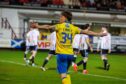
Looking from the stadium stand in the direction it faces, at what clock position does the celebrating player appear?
The celebrating player is roughly at 12 o'clock from the stadium stand.

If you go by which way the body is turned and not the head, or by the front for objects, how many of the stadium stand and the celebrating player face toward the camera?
1

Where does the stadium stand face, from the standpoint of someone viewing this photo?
facing the viewer

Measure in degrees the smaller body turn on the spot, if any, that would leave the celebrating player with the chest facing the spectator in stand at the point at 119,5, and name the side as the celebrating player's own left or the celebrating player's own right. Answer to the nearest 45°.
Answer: approximately 45° to the celebrating player's own right

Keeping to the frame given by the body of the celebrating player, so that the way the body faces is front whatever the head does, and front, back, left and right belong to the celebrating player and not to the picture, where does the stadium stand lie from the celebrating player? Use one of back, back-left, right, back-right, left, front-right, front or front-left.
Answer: front-right

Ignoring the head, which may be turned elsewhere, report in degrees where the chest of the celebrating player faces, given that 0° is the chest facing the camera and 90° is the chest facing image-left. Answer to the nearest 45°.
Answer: approximately 135°
